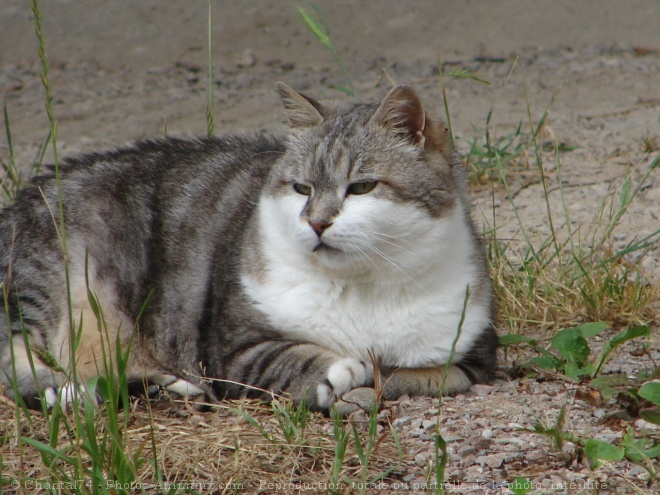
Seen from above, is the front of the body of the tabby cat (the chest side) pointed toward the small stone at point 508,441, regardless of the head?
yes

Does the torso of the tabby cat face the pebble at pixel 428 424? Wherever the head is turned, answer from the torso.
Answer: yes

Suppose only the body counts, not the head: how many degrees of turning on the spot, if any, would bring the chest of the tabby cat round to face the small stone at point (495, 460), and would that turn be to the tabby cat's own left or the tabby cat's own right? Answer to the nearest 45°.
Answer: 0° — it already faces it

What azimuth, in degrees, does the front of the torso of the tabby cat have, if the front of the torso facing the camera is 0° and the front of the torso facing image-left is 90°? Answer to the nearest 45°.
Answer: approximately 315°

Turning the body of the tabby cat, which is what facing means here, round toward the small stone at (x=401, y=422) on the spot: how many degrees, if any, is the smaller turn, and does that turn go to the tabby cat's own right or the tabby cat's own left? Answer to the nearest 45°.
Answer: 0° — it already faces it
